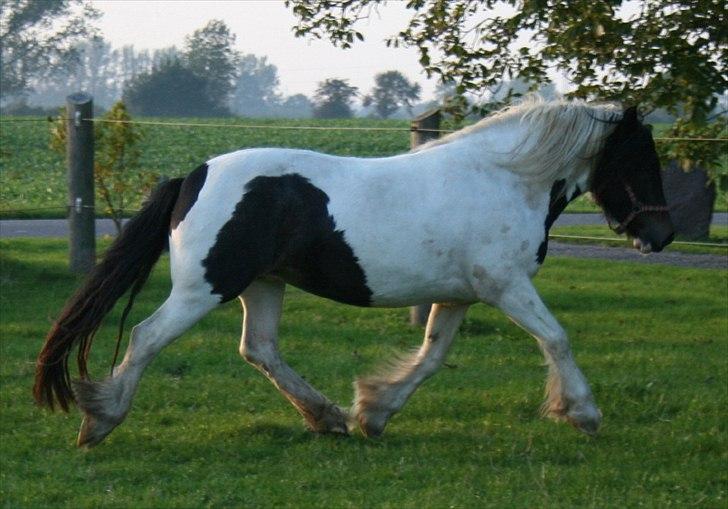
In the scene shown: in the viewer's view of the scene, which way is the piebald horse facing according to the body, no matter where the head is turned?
to the viewer's right

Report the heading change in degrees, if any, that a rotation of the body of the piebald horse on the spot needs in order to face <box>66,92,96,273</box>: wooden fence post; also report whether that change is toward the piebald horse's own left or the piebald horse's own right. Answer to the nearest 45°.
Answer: approximately 135° to the piebald horse's own left

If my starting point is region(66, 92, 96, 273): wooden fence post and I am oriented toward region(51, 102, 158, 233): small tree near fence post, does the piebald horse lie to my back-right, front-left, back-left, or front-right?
back-right

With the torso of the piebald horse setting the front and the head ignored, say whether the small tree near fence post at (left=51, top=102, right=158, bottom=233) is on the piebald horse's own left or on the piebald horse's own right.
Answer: on the piebald horse's own left

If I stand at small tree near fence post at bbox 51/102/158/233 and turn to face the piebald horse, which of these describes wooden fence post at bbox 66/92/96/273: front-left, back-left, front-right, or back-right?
front-right
